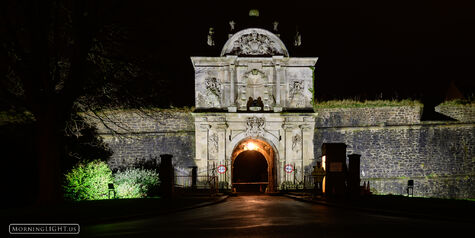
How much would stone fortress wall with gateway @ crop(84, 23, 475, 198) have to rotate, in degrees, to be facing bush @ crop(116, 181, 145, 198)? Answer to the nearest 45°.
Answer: approximately 45° to its right

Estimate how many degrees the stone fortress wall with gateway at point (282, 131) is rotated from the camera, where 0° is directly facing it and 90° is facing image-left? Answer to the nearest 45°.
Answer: approximately 0°

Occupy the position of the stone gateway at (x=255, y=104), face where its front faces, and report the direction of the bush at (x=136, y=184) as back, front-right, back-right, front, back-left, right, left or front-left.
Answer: front-right

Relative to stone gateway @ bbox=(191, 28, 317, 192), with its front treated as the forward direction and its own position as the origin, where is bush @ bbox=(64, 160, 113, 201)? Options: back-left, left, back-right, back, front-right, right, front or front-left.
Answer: front-right

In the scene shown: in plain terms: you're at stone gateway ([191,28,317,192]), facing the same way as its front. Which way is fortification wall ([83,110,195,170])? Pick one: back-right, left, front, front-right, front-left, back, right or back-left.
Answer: right

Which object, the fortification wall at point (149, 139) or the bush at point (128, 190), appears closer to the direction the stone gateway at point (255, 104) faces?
the bush
